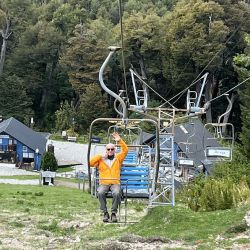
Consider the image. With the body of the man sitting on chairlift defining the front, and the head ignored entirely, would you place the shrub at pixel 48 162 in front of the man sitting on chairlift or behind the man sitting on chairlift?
behind

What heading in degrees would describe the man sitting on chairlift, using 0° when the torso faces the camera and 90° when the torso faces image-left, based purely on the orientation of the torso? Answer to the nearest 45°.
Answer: approximately 0°

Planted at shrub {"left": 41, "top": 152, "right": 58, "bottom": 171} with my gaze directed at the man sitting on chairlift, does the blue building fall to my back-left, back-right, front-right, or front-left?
back-right

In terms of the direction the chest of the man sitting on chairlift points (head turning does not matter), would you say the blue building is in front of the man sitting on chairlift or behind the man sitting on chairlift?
behind
